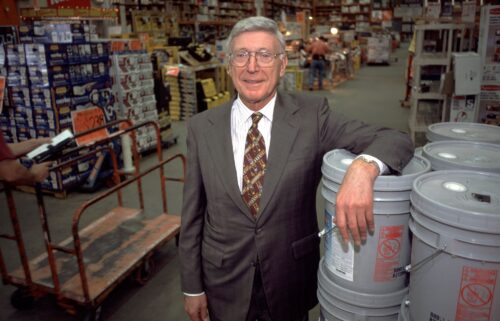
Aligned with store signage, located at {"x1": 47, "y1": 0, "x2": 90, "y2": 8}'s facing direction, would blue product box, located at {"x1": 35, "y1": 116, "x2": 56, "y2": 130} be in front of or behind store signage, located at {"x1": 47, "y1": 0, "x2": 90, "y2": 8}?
in front

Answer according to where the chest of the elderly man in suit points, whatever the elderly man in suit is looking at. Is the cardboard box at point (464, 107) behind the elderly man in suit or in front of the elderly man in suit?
behind

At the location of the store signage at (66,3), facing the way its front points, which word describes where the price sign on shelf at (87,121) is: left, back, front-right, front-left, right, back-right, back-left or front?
front

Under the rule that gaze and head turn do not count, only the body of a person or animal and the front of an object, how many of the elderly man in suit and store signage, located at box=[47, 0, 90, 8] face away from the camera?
0

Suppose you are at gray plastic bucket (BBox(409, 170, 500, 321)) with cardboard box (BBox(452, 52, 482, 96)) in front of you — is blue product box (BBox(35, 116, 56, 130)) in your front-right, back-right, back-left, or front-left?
front-left

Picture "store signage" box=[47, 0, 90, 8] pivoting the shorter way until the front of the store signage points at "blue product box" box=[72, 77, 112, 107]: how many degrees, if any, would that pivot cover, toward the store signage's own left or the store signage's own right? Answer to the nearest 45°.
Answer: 0° — it already faces it

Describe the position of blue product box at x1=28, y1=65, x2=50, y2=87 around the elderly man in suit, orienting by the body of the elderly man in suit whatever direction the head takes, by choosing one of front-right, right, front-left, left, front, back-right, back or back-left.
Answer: back-right

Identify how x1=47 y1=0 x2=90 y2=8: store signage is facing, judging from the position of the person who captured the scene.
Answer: facing the viewer

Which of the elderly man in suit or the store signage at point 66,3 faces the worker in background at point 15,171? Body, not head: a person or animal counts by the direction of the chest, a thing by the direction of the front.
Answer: the store signage

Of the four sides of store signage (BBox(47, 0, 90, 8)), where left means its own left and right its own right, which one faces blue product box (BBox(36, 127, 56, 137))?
front

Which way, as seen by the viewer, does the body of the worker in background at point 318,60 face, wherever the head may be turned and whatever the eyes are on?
away from the camera

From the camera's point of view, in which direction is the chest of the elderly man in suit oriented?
toward the camera
